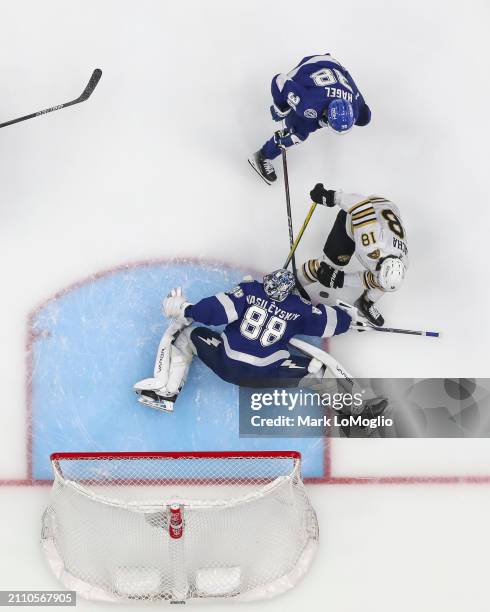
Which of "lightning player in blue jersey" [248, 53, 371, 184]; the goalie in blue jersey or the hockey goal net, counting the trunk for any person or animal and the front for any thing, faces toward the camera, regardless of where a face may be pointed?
the lightning player in blue jersey

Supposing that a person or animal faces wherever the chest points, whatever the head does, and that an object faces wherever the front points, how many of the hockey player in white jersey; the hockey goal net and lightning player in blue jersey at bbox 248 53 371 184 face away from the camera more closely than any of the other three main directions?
1

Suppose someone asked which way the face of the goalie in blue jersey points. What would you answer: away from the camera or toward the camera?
away from the camera

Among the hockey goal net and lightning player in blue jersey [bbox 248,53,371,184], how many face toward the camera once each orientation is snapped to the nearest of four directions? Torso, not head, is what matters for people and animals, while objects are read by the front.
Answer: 1

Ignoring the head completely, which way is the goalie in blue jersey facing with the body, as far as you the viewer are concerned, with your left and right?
facing away from the viewer

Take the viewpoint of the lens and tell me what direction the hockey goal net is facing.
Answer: facing away from the viewer

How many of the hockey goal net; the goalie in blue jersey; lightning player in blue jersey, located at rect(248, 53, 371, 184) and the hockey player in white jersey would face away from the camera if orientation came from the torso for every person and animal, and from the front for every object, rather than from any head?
2

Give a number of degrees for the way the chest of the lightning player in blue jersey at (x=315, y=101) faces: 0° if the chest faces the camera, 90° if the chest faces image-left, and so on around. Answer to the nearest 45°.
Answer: approximately 0°

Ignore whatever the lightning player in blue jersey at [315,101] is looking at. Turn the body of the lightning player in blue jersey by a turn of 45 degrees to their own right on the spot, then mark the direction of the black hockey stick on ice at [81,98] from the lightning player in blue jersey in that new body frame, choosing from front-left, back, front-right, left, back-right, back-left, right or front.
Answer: front-right

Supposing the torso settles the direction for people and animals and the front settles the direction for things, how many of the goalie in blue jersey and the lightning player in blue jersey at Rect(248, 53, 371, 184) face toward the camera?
1

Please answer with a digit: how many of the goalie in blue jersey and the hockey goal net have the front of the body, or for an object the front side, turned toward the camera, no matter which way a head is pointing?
0

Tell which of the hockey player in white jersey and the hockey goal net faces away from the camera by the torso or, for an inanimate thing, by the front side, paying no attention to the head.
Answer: the hockey goal net
